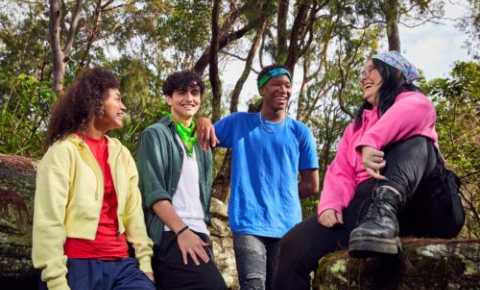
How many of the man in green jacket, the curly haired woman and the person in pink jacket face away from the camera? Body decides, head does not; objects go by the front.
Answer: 0

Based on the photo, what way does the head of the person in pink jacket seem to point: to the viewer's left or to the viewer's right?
to the viewer's left

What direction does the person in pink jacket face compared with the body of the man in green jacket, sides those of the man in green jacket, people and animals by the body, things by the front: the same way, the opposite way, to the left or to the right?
to the right

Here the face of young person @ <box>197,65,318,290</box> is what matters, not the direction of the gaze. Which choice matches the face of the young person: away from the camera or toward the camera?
toward the camera

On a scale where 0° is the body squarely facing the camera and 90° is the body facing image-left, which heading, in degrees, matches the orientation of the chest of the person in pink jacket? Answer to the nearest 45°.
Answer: approximately 45°

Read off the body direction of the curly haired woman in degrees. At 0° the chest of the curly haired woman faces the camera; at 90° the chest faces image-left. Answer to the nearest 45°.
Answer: approximately 315°

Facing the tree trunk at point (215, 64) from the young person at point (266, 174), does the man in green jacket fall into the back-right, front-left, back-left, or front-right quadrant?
back-left

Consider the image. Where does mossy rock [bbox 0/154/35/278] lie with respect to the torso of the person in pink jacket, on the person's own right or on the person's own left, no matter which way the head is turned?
on the person's own right

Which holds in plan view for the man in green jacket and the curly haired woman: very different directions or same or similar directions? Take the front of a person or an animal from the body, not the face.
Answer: same or similar directions

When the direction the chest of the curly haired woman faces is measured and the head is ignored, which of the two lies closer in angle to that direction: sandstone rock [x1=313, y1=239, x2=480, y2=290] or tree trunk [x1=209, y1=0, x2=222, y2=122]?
the sandstone rock

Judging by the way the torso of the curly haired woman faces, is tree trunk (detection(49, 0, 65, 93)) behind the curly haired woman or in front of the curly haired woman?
behind

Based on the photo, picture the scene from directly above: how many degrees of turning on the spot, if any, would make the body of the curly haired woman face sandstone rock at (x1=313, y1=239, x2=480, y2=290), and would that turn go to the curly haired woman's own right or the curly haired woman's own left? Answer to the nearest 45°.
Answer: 0° — they already face it

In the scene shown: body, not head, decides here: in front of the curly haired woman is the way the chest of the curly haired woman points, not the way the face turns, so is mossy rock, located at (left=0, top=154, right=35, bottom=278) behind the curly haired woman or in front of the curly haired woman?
behind

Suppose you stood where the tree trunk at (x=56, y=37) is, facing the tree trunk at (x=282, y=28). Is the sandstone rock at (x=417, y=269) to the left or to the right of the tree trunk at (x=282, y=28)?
right

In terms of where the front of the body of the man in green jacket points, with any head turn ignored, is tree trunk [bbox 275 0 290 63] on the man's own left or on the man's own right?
on the man's own left

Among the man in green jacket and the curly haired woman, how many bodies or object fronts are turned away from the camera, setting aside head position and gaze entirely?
0

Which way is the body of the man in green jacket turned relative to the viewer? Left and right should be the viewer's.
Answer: facing the viewer and to the right of the viewer

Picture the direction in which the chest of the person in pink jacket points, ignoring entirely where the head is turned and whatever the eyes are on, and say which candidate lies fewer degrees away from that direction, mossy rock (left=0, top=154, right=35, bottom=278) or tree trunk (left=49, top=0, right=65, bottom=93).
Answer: the mossy rock

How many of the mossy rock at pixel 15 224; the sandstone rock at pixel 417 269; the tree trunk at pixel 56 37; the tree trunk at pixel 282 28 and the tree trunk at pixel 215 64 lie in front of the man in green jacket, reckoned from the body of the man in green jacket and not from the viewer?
1
